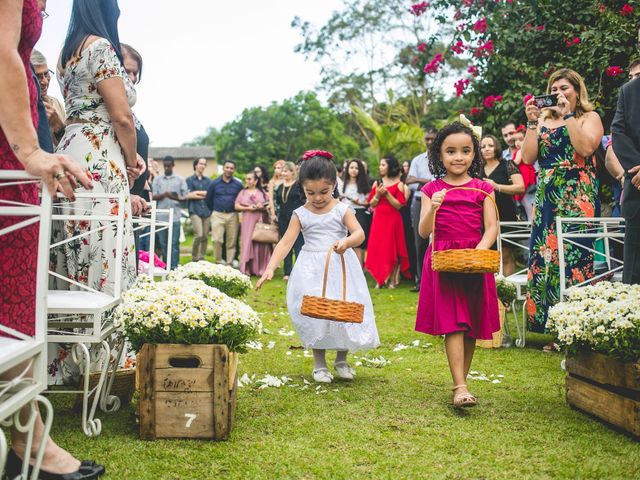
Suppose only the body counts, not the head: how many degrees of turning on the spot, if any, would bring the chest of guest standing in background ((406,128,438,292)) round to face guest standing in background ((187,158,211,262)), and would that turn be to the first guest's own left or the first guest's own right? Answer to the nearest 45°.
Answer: approximately 90° to the first guest's own right

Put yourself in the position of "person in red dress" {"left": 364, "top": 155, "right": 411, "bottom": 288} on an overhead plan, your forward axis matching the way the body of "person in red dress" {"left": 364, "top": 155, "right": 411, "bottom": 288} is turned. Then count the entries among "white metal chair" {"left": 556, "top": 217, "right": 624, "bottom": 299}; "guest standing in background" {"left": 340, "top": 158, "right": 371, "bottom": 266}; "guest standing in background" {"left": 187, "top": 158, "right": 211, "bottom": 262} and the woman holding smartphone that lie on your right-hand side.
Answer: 2

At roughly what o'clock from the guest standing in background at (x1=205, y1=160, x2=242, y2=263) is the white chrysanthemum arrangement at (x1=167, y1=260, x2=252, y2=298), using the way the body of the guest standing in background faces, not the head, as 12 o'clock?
The white chrysanthemum arrangement is roughly at 12 o'clock from the guest standing in background.

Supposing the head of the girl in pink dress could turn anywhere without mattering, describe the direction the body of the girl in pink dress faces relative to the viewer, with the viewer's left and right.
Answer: facing the viewer

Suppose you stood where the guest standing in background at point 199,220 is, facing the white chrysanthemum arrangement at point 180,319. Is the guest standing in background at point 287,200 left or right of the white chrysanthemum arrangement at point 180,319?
left

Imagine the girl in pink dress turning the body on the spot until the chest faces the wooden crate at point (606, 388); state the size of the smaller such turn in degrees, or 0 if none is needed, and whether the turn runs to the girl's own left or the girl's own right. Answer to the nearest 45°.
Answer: approximately 45° to the girl's own left

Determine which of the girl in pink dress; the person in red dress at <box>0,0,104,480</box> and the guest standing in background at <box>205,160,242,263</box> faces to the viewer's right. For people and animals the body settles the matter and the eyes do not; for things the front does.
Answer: the person in red dress

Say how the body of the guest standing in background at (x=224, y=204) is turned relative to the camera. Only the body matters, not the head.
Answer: toward the camera

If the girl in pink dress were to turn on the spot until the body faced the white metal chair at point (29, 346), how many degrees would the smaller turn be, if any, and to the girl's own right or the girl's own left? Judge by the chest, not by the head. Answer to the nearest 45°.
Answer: approximately 45° to the girl's own right

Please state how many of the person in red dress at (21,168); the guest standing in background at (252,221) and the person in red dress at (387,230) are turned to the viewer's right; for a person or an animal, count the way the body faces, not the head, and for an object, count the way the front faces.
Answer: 1

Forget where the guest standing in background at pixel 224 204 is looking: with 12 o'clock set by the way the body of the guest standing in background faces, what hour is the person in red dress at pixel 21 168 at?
The person in red dress is roughly at 12 o'clock from the guest standing in background.

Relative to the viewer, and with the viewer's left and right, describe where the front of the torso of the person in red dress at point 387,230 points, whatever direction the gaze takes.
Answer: facing the viewer and to the left of the viewer

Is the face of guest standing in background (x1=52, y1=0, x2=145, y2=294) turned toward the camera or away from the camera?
away from the camera

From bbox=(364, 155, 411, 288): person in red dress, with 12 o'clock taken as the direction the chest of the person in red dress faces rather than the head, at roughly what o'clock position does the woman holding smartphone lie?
The woman holding smartphone is roughly at 10 o'clock from the person in red dress.

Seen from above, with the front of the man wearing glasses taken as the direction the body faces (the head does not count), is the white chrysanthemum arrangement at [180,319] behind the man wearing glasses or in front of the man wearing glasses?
in front

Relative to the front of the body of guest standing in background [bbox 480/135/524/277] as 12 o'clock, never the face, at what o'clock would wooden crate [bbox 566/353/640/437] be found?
The wooden crate is roughly at 10 o'clock from the guest standing in background.

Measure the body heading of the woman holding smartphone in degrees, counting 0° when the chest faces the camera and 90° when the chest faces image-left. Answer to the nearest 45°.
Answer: approximately 45°
